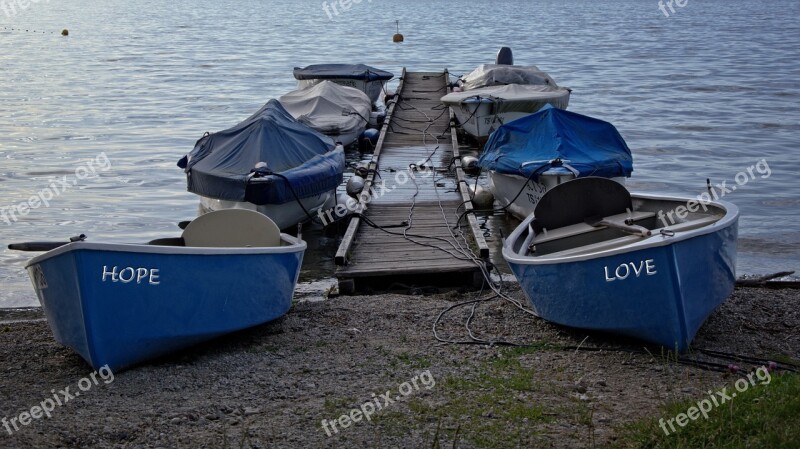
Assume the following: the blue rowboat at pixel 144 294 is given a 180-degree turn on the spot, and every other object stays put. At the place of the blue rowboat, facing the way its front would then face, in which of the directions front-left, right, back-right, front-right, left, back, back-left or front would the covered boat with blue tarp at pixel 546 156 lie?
front

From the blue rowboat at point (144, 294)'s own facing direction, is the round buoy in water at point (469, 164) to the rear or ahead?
to the rear

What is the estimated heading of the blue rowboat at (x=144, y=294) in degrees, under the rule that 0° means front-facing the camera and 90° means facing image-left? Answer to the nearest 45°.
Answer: approximately 45°

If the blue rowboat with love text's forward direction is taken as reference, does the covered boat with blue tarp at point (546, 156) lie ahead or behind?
behind

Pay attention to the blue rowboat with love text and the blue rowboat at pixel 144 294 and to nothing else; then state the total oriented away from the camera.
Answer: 0

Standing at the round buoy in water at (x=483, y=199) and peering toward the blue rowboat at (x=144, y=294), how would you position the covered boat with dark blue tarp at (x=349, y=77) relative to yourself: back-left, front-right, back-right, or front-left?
back-right

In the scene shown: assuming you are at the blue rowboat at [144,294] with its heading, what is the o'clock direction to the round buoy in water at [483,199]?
The round buoy in water is roughly at 6 o'clock from the blue rowboat.

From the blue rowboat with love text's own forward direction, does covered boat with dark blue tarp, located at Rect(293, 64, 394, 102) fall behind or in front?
behind

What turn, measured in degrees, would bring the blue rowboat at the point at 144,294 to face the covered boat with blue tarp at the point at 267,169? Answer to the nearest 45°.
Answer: approximately 135° to its right

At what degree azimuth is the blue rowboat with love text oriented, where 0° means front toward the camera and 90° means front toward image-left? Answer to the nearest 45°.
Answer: approximately 315°

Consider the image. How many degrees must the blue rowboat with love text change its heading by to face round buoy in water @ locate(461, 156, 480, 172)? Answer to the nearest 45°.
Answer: approximately 135° to its left

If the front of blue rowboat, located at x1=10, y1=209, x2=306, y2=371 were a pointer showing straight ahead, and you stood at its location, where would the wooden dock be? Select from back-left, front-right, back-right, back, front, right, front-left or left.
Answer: back

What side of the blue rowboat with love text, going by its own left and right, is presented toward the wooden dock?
back

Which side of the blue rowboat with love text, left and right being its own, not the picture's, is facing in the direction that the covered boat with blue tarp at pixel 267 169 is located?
back
